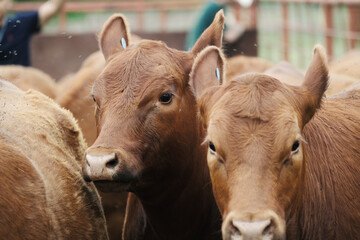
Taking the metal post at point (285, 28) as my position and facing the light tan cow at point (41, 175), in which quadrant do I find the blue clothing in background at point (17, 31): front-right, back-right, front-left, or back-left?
front-right

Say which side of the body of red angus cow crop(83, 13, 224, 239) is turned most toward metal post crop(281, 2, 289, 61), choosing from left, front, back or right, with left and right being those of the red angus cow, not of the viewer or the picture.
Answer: back

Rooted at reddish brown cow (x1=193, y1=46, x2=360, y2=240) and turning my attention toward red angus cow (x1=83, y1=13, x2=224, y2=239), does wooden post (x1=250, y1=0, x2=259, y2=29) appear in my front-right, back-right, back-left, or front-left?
front-right

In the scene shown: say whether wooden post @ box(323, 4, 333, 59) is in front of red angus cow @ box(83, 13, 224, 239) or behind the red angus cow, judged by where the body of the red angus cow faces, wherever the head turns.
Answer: behind

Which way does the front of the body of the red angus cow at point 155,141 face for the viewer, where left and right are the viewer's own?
facing the viewer and to the left of the viewer

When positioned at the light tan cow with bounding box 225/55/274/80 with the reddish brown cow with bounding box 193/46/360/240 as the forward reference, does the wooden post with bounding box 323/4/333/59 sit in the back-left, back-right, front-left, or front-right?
back-left
